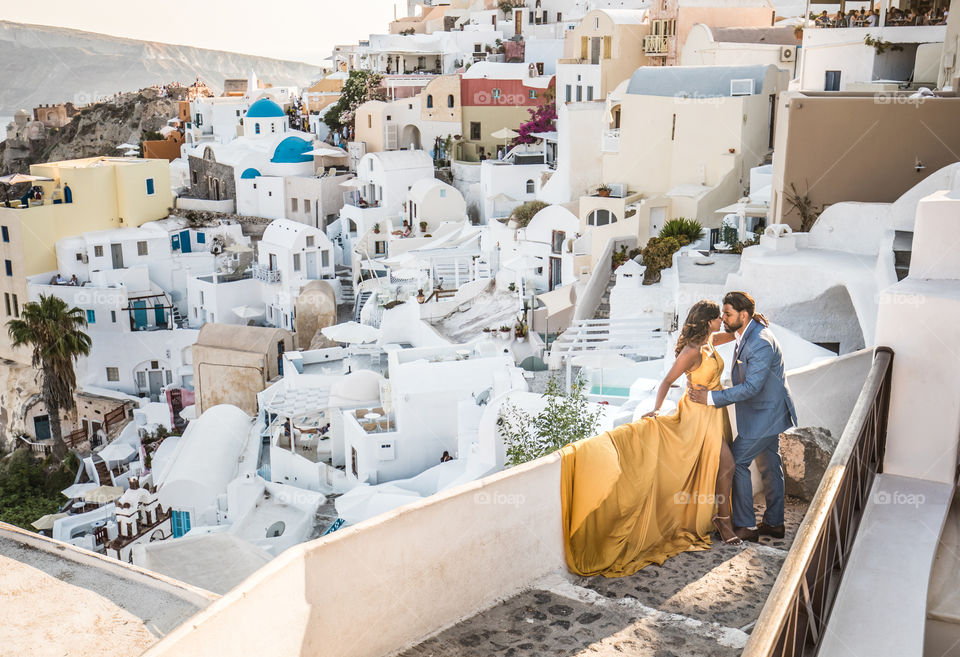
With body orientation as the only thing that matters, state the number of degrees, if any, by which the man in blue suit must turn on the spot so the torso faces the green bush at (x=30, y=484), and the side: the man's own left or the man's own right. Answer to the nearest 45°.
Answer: approximately 45° to the man's own right

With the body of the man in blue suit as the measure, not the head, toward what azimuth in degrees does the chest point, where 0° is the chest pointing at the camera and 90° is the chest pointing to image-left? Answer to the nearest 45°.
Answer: approximately 90°

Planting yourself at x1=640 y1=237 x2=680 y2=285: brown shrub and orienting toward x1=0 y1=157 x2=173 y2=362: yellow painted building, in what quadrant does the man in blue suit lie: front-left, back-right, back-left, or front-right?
back-left

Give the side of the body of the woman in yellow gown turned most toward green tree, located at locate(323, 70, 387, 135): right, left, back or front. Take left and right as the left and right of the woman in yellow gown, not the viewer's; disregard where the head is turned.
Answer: left

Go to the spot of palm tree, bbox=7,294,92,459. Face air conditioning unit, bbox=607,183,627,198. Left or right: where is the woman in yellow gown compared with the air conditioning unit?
right

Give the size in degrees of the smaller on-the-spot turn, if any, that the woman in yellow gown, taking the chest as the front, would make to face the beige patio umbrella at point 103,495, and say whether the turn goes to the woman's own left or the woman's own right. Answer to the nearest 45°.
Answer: approximately 135° to the woman's own left

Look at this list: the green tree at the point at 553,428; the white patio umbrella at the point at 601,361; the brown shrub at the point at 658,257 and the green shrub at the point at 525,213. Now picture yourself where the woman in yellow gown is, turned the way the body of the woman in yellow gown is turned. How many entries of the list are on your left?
4

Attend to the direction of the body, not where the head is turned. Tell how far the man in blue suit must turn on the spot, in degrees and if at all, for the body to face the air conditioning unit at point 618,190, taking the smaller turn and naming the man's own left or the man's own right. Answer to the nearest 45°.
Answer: approximately 90° to the man's own right

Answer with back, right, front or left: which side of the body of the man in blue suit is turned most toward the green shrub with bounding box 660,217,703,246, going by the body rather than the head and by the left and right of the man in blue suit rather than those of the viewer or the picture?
right

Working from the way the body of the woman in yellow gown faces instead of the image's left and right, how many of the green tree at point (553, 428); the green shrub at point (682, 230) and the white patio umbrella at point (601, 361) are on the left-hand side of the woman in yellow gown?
3

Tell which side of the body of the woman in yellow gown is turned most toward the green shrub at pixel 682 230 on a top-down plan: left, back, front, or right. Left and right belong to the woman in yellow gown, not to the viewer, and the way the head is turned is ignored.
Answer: left

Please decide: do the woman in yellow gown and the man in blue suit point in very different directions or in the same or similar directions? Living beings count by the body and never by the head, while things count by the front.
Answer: very different directions

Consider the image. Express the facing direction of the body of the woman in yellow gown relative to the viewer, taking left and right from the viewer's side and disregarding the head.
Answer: facing to the right of the viewer

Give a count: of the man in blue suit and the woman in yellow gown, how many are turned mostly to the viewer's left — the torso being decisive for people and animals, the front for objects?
1
